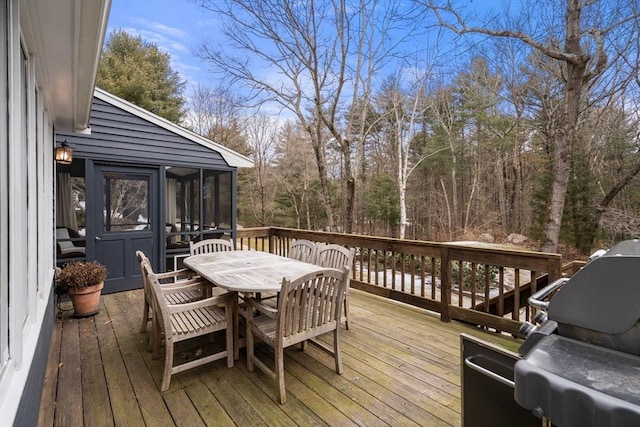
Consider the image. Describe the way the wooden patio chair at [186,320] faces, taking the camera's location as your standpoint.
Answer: facing away from the viewer and to the right of the viewer

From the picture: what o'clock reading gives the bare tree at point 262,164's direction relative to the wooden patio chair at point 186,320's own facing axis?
The bare tree is roughly at 11 o'clock from the wooden patio chair.

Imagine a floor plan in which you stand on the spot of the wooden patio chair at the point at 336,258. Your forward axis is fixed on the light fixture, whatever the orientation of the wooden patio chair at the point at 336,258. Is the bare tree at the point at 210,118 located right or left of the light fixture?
right

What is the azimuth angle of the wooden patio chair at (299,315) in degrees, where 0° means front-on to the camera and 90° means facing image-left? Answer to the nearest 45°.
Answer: approximately 135°

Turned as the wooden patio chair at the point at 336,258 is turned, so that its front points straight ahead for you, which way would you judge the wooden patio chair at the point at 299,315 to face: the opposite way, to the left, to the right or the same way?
to the right

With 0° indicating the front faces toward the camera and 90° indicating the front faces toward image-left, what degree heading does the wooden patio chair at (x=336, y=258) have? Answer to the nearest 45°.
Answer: approximately 45°

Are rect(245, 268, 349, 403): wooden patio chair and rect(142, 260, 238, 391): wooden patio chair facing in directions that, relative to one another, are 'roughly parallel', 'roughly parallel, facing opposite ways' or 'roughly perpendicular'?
roughly perpendicular

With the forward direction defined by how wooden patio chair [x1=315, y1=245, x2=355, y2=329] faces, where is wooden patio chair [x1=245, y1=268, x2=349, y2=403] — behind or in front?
in front

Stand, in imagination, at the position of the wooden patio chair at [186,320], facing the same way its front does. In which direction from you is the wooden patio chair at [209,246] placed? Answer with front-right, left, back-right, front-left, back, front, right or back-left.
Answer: front-left

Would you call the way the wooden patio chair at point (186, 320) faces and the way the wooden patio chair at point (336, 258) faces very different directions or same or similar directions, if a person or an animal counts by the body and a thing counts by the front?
very different directions

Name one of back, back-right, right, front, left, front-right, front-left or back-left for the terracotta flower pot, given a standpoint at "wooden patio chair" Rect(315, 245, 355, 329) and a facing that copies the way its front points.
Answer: front-right

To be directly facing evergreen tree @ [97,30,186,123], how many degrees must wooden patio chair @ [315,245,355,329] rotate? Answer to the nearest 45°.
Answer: approximately 90° to its right
